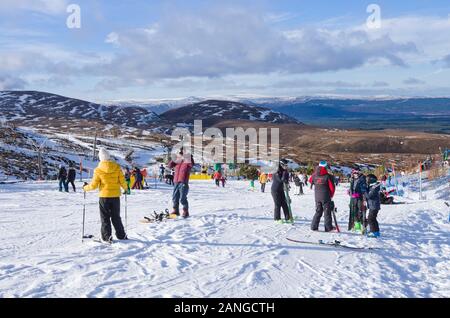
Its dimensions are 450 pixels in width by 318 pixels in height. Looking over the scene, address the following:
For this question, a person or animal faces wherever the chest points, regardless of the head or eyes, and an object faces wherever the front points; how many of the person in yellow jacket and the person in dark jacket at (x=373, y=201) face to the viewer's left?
1

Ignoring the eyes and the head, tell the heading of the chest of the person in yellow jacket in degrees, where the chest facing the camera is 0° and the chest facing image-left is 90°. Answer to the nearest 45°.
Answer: approximately 180°

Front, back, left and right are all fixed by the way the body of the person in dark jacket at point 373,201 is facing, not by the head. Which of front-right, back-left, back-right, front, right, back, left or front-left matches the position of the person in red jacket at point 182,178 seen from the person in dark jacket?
front

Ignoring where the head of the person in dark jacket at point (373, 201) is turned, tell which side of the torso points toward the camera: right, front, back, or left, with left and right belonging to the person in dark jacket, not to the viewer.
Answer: left

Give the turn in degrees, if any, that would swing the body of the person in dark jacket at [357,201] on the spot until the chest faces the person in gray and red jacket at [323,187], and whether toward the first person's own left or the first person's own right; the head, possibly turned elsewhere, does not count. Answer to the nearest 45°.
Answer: approximately 90° to the first person's own right

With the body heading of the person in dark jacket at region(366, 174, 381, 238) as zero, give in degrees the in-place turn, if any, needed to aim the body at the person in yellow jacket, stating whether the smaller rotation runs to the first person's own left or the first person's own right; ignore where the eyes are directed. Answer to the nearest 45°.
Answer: approximately 45° to the first person's own left

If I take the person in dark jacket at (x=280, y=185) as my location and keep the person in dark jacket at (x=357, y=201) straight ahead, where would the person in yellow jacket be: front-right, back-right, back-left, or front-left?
back-right

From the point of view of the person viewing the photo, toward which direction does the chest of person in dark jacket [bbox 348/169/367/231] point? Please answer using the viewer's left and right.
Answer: facing the viewer and to the left of the viewer

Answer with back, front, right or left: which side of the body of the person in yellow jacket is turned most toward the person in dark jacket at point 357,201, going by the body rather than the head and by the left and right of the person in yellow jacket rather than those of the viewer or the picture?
right

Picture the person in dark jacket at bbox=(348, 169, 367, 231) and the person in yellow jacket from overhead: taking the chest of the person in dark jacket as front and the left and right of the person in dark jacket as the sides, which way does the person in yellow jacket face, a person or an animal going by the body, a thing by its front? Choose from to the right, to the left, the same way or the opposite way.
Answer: the opposite way
